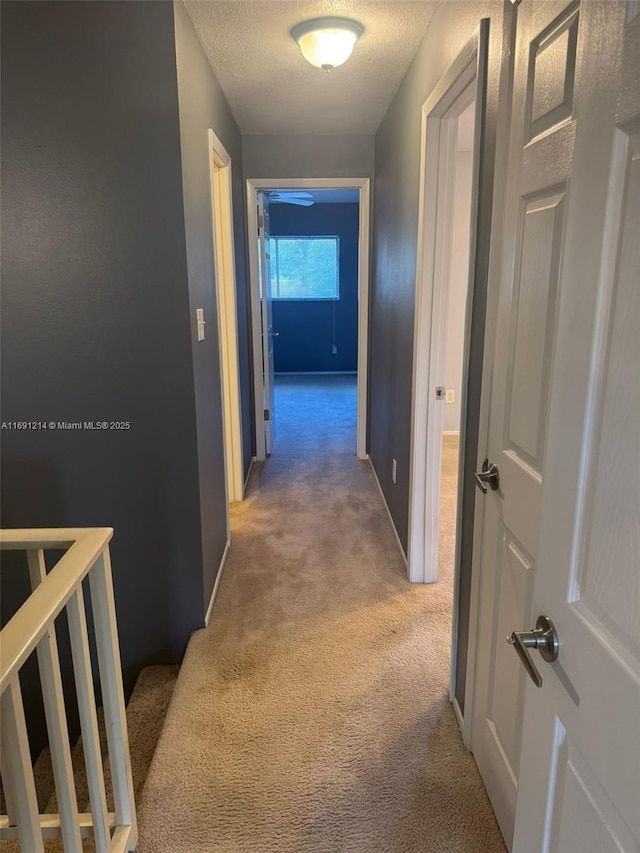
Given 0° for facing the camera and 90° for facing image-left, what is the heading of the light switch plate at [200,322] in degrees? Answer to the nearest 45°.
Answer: approximately 270°

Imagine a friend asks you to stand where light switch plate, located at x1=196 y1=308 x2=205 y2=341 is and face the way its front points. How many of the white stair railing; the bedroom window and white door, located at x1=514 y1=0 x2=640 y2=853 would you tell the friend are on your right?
2

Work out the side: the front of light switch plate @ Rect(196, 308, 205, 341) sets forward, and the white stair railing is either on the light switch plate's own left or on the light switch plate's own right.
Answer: on the light switch plate's own right

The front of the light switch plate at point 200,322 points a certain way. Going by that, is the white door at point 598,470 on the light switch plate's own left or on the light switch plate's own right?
on the light switch plate's own right

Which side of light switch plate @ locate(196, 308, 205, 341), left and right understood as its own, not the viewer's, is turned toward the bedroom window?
left
